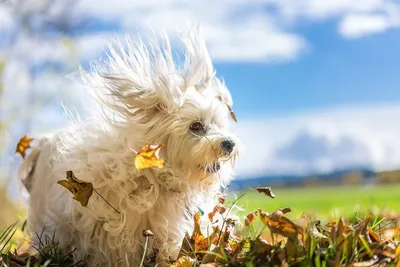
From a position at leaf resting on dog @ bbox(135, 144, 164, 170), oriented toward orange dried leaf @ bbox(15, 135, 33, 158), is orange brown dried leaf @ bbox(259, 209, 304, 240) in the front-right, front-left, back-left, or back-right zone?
back-right

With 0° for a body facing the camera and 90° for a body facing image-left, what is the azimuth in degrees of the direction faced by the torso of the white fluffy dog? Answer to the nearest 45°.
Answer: approximately 270°

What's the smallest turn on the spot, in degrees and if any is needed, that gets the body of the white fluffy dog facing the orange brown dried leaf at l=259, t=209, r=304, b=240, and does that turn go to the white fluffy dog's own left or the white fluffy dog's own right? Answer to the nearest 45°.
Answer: approximately 45° to the white fluffy dog's own left

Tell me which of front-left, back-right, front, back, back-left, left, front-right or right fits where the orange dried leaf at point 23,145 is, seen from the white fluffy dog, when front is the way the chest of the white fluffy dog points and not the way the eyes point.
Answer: back-left

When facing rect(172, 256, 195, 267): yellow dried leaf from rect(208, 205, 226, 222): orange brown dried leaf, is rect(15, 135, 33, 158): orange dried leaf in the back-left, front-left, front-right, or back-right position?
back-right
